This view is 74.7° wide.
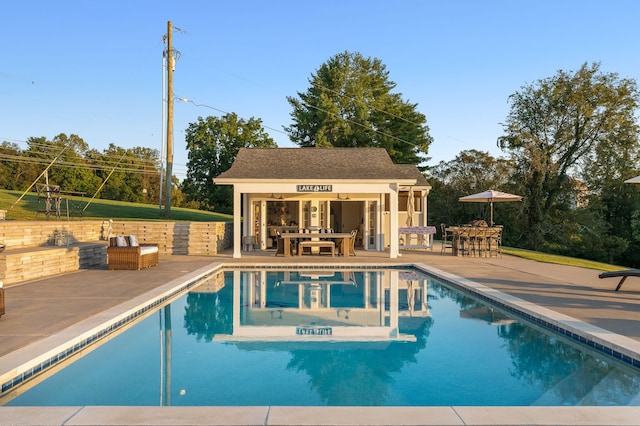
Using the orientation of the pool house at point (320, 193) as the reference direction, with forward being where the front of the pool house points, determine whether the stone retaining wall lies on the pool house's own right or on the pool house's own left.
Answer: on the pool house's own right

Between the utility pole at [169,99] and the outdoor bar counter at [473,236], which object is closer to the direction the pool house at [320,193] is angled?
the outdoor bar counter

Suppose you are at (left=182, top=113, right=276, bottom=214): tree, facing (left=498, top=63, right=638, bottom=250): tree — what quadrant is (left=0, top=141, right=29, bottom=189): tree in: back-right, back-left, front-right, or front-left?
back-left

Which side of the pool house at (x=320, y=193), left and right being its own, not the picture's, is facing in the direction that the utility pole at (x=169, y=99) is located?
right

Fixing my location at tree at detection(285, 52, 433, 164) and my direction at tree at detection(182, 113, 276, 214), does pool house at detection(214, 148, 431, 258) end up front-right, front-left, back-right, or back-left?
front-left

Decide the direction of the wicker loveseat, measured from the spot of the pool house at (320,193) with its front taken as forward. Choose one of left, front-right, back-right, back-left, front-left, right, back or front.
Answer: front-right

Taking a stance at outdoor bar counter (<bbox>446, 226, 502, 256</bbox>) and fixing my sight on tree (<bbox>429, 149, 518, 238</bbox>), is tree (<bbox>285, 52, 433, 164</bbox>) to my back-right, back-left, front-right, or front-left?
front-left

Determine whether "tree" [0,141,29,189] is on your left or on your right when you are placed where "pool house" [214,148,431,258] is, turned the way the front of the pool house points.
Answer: on your right

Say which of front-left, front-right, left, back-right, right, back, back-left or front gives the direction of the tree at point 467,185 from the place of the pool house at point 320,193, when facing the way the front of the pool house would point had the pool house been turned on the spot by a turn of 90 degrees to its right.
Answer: back-right

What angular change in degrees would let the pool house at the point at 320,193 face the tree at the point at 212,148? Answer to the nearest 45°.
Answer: approximately 135° to its right

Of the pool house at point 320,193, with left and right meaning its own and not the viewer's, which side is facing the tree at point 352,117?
back

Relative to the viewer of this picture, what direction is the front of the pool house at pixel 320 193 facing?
facing the viewer
